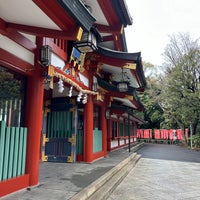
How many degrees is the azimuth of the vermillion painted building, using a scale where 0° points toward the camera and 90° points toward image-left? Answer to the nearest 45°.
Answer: approximately 315°
